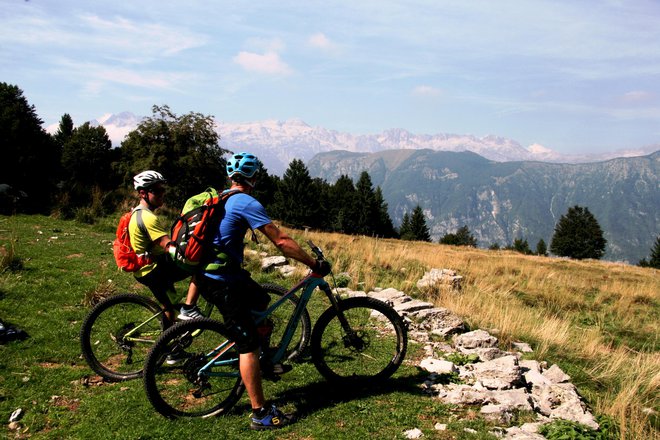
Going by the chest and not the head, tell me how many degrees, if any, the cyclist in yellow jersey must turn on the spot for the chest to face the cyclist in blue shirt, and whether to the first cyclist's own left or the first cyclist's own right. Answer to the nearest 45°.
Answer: approximately 45° to the first cyclist's own right

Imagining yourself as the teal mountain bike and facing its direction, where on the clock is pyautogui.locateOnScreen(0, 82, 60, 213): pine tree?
The pine tree is roughly at 8 o'clock from the teal mountain bike.

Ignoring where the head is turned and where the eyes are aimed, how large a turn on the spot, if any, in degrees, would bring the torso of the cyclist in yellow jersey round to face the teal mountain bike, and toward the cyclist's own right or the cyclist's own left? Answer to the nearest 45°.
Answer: approximately 45° to the cyclist's own right

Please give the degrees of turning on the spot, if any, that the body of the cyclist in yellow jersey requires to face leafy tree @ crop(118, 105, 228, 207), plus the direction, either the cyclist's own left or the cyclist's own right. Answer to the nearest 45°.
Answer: approximately 90° to the cyclist's own left

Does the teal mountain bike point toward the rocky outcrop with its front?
yes

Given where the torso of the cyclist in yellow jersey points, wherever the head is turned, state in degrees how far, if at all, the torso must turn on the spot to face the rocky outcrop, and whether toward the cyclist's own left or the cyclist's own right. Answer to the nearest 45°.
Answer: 0° — they already face it

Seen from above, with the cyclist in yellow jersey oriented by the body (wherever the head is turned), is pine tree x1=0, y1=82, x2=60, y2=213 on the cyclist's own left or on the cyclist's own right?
on the cyclist's own left

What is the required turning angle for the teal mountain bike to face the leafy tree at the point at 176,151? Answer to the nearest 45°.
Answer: approximately 90° to its left

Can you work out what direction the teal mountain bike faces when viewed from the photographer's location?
facing to the right of the viewer
